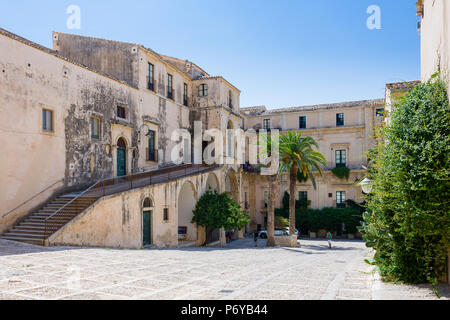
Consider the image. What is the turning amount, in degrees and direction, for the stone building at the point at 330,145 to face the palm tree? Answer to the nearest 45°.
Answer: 0° — it already faces it

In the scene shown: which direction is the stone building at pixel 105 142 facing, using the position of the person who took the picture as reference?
facing the viewer and to the right of the viewer

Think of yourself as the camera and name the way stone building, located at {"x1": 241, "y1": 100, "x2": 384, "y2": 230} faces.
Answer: facing the viewer
